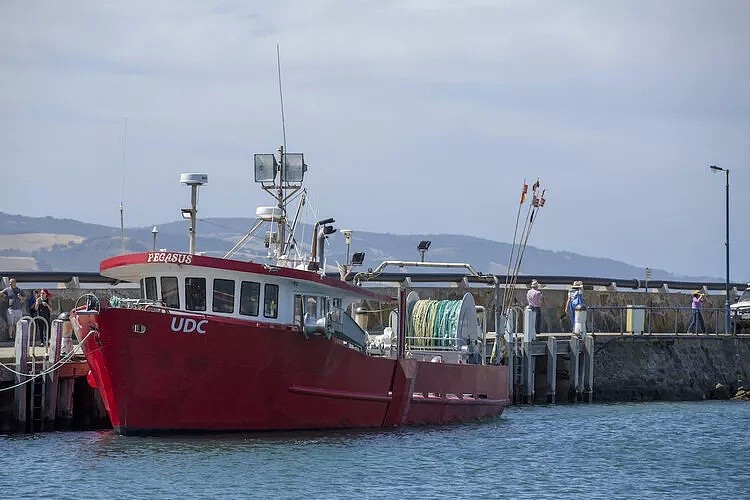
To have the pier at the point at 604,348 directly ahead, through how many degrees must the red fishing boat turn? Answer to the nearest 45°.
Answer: approximately 180°

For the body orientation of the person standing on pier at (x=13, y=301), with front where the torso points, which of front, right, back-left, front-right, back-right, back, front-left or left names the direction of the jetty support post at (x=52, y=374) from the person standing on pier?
front

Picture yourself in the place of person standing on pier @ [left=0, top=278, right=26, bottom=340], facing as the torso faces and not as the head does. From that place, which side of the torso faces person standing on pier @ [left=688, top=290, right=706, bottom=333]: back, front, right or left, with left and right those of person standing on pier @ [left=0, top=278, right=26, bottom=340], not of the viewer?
left

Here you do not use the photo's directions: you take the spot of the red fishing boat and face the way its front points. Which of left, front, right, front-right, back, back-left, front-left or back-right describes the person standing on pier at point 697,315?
back

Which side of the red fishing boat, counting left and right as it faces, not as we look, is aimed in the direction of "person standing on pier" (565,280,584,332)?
back

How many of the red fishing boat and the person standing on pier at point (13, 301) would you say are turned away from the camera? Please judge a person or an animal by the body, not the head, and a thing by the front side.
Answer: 0

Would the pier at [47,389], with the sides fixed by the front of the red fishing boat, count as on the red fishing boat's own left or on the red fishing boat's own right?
on the red fishing boat's own right

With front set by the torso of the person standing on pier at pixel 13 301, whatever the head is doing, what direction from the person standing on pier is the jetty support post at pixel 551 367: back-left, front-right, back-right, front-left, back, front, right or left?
left

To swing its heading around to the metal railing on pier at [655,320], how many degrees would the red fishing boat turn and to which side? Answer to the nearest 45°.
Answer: approximately 180°

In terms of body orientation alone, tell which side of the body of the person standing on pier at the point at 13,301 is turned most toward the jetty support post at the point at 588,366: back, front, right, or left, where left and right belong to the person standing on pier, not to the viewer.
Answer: left

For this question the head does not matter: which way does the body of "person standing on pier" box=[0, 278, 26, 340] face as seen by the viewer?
toward the camera

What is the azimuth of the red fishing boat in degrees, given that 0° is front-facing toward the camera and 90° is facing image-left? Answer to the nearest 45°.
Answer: approximately 45°

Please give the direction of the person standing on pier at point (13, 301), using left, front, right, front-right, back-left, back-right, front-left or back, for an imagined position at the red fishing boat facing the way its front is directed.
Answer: right
